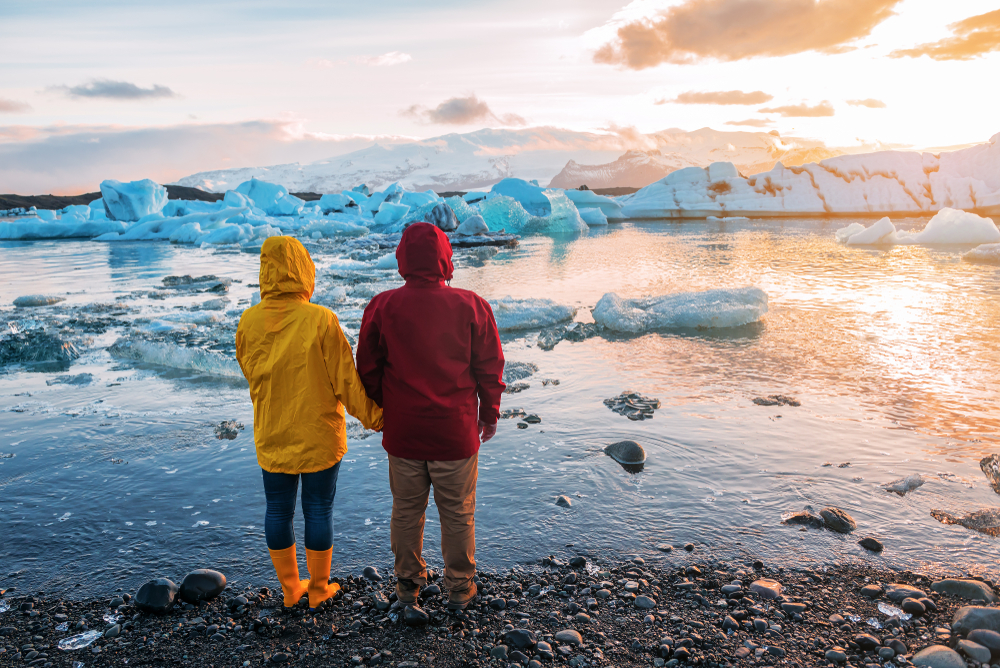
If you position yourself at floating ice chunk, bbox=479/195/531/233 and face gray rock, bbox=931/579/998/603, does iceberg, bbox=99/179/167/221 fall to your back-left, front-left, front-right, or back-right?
back-right

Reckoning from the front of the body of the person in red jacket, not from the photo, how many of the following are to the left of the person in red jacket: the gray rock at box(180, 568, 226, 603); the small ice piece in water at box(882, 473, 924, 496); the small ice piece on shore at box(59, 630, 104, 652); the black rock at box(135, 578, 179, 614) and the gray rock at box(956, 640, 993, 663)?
3

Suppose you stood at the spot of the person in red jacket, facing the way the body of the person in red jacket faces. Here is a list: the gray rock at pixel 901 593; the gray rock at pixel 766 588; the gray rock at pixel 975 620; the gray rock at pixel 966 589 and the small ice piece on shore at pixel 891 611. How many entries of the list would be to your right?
5

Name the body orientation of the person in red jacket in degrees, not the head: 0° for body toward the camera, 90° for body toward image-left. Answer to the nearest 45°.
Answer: approximately 180°

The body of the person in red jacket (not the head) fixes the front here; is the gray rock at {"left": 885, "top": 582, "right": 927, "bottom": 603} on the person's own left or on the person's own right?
on the person's own right

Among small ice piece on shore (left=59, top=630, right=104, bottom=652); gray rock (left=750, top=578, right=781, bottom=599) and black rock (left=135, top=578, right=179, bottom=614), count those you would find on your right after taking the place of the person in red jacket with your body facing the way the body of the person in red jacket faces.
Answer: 1

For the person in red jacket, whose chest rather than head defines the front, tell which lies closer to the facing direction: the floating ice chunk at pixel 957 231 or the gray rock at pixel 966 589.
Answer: the floating ice chunk

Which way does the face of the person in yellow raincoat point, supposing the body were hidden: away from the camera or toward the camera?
away from the camera

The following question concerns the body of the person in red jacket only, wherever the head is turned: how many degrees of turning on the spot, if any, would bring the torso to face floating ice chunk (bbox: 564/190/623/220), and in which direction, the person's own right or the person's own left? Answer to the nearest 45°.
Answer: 0° — they already face it

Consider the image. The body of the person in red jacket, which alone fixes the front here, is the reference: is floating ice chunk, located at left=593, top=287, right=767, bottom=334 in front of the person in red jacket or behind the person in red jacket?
in front

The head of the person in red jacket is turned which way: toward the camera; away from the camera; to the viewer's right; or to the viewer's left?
away from the camera

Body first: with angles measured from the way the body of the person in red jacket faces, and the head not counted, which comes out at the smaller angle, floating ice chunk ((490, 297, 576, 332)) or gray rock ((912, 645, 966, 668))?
the floating ice chunk

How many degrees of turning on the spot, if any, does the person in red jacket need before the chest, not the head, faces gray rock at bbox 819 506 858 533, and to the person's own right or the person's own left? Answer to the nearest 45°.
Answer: approximately 90° to the person's own right

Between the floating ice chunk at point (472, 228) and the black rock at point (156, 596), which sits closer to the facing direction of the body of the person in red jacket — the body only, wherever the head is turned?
the floating ice chunk

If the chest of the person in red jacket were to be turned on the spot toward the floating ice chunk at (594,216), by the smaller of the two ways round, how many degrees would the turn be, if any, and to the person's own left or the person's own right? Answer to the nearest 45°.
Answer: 0° — they already face it

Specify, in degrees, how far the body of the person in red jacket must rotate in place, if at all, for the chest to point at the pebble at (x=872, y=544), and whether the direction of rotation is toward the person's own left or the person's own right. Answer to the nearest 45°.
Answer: approximately 90° to the person's own right

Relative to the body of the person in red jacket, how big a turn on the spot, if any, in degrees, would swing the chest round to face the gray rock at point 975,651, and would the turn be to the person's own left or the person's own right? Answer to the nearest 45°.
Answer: approximately 90° to the person's own right

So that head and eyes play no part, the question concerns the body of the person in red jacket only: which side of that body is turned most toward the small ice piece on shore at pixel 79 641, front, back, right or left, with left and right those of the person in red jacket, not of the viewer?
left

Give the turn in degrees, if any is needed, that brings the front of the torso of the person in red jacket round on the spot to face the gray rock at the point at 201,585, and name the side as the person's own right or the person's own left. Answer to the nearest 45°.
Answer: approximately 90° to the person's own left

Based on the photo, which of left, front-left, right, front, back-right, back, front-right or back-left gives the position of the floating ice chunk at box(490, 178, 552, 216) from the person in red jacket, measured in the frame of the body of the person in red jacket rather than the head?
front
